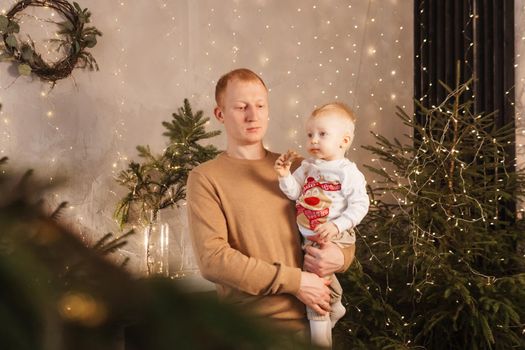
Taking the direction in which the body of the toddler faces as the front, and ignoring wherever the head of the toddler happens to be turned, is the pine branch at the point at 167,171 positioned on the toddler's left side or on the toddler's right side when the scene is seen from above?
on the toddler's right side

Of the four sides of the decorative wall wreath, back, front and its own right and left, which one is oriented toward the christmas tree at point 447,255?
left

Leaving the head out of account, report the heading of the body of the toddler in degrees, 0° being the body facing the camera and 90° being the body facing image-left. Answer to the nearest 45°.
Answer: approximately 45°

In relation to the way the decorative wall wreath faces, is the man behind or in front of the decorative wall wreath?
in front

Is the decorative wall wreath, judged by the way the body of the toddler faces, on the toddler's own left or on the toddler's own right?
on the toddler's own right
